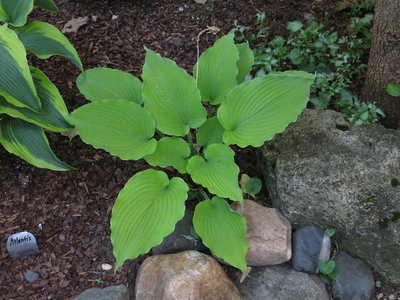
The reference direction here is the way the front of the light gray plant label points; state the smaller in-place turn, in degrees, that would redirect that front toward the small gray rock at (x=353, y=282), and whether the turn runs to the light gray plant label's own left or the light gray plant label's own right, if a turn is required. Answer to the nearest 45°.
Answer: approximately 45° to the light gray plant label's own left

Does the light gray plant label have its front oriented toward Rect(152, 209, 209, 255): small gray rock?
no

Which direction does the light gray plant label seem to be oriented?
toward the camera

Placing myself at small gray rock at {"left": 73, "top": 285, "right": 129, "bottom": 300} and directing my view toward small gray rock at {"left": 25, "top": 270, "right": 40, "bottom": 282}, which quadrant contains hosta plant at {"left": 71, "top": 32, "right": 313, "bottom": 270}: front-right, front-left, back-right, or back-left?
back-right

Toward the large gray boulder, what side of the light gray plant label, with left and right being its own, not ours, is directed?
left

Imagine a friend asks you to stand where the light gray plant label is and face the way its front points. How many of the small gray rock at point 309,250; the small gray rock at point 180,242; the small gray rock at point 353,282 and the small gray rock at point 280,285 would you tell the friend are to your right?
0

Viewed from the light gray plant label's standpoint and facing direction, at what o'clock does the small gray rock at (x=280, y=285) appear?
The small gray rock is roughly at 10 o'clock from the light gray plant label.

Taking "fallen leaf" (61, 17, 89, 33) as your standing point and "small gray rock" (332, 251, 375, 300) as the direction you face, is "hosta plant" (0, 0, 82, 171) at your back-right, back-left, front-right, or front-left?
front-right

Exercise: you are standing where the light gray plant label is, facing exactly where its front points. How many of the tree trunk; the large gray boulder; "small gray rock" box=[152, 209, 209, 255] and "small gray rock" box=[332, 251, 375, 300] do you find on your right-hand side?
0

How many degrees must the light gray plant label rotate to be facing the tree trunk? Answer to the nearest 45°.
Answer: approximately 90° to its left

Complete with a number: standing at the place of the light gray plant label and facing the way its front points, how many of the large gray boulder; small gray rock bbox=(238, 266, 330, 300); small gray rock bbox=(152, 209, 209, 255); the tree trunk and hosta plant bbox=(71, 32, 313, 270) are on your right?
0

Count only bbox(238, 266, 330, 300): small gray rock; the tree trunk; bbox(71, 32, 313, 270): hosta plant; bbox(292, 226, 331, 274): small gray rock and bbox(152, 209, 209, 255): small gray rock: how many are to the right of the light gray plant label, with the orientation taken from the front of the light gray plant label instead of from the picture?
0

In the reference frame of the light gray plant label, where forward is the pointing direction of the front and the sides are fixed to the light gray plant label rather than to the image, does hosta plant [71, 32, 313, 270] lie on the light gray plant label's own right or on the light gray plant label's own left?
on the light gray plant label's own left

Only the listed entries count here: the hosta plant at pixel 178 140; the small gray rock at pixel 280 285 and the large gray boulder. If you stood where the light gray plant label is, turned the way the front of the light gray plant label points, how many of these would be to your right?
0

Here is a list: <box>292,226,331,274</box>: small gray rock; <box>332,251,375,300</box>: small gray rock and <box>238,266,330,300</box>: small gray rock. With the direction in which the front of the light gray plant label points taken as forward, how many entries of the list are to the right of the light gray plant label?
0
